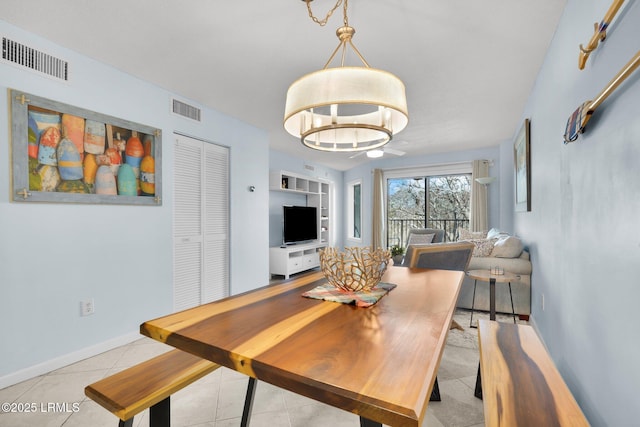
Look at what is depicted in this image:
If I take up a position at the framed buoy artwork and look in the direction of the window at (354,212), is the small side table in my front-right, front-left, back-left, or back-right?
front-right

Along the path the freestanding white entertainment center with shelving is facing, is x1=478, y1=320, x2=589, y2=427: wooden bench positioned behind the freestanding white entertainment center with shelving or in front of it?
in front

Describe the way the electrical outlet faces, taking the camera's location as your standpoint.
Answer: facing the viewer and to the right of the viewer

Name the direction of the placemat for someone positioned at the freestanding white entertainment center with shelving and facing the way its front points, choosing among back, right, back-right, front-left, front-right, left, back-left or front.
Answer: front-right

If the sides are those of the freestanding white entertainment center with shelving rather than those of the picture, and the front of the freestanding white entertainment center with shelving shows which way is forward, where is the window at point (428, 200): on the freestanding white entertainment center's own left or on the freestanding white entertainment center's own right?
on the freestanding white entertainment center's own left

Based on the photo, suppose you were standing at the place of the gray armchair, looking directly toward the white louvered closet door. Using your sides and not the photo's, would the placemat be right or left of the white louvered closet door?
left

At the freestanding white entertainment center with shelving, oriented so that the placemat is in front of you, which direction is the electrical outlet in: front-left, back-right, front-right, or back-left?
front-right

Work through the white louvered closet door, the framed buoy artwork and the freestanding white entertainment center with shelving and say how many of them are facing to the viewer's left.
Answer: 0

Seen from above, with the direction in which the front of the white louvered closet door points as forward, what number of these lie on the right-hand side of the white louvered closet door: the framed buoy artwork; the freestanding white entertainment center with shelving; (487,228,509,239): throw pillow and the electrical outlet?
2

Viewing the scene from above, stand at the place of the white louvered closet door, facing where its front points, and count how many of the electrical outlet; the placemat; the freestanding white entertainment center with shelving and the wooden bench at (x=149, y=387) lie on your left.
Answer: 1
